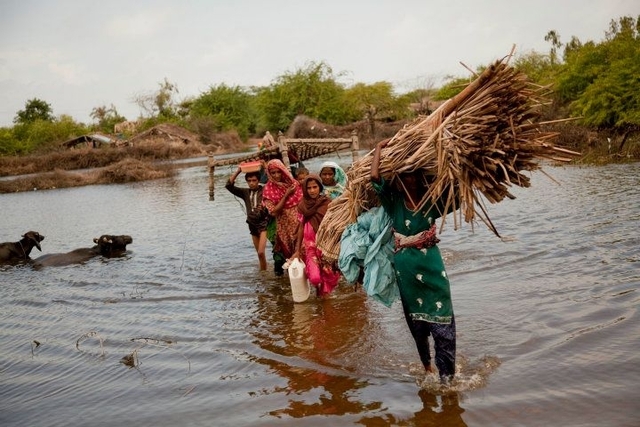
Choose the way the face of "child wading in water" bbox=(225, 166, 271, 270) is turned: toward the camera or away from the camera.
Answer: toward the camera

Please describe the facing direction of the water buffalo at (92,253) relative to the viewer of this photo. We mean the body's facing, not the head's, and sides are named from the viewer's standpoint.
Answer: facing to the right of the viewer

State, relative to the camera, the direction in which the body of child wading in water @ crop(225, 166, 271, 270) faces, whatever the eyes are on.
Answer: toward the camera

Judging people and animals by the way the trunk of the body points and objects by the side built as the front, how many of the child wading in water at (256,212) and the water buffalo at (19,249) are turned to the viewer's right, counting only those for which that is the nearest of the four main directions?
1

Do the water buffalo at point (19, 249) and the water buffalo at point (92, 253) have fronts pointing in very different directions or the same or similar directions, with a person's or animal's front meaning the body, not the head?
same or similar directions

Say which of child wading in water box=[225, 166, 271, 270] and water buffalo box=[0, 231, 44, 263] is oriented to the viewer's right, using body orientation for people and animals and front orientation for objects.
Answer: the water buffalo

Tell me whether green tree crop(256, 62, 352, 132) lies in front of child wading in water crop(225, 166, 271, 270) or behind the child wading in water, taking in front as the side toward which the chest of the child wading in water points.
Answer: behind

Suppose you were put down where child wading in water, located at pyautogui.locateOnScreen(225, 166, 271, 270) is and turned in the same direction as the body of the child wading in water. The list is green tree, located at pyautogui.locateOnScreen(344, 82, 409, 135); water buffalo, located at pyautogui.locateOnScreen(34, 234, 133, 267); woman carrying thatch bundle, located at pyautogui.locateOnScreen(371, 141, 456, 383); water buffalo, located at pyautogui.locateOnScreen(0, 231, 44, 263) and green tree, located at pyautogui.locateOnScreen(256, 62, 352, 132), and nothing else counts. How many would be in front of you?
1

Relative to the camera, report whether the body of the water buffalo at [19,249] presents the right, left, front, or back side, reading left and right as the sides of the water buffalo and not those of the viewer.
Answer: right

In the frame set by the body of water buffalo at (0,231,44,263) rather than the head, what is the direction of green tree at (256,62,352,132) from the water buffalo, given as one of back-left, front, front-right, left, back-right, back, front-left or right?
front-left

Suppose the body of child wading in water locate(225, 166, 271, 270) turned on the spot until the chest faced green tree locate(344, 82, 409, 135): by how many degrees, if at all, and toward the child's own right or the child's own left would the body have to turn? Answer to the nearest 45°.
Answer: approximately 180°

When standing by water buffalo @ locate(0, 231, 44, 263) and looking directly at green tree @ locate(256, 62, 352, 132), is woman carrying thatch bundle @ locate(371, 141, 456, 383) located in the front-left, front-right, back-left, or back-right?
back-right

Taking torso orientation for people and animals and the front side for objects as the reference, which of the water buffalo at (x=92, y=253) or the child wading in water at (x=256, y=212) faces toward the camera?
the child wading in water

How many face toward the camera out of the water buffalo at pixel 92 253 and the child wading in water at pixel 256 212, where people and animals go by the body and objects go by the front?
1

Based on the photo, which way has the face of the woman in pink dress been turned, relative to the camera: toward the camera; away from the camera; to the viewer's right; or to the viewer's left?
toward the camera

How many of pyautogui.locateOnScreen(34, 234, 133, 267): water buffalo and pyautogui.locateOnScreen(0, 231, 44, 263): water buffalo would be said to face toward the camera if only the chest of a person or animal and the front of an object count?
0

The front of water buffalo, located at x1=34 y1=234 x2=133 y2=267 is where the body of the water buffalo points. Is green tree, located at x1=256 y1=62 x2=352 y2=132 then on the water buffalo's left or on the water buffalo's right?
on the water buffalo's left

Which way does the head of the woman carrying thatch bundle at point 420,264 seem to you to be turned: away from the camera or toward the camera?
toward the camera

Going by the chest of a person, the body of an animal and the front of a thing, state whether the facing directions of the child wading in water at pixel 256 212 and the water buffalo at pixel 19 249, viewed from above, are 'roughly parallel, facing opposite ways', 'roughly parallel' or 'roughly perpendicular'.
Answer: roughly perpendicular
